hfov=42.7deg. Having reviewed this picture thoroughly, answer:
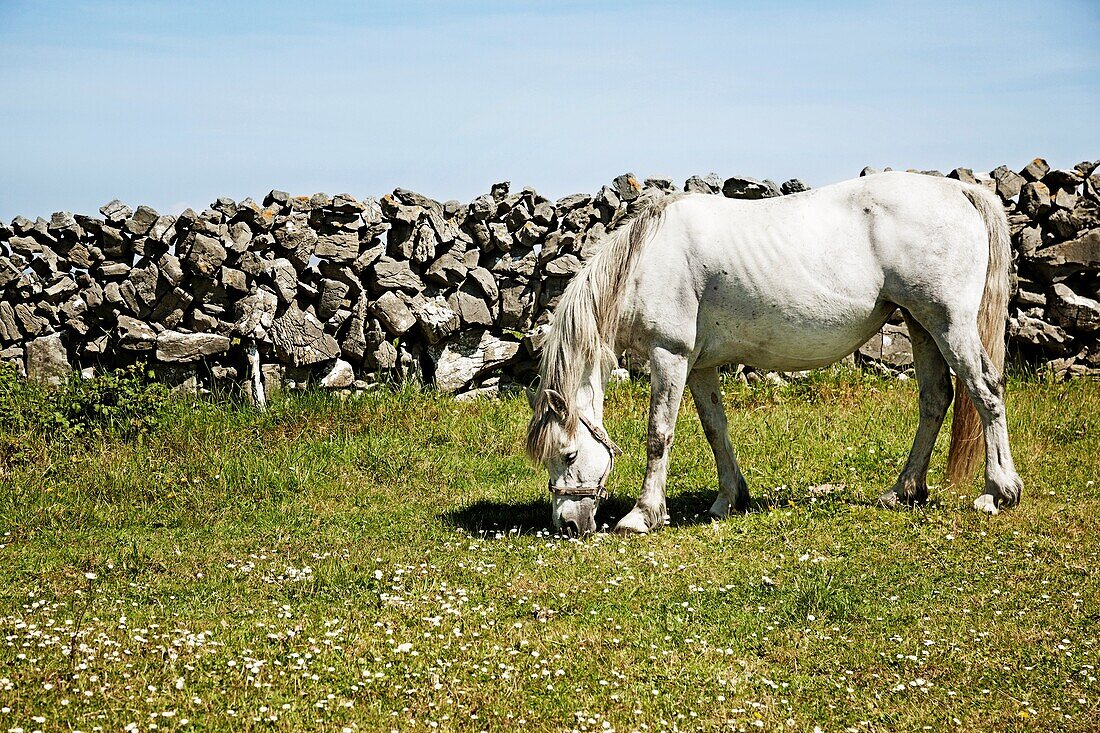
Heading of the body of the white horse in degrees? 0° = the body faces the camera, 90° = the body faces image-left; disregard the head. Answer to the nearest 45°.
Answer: approximately 90°

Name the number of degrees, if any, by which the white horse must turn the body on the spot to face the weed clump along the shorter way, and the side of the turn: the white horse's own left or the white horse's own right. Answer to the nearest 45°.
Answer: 0° — it already faces it
